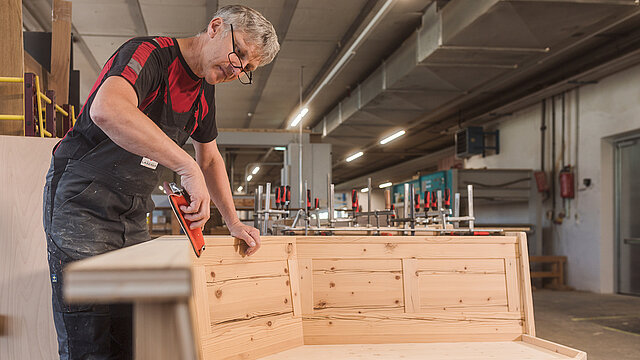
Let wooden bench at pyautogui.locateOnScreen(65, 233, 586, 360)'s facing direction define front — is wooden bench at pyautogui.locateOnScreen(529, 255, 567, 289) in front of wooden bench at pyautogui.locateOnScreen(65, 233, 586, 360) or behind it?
behind

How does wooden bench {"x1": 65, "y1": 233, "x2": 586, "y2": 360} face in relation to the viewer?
toward the camera

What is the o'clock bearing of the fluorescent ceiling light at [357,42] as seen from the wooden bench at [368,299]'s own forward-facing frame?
The fluorescent ceiling light is roughly at 6 o'clock from the wooden bench.

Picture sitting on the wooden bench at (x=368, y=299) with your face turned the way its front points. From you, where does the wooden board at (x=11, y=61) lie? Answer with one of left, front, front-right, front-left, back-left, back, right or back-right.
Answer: right

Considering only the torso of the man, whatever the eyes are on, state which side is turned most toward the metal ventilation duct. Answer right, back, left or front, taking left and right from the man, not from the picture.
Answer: left

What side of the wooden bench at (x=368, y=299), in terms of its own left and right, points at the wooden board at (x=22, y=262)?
right

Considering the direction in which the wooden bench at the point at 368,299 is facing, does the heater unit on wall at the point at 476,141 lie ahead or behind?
behind

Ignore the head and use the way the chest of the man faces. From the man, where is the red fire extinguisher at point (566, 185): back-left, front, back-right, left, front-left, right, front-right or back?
left

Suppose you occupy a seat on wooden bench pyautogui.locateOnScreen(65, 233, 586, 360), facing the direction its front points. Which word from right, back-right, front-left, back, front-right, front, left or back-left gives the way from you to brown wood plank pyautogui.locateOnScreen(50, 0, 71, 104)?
back-right

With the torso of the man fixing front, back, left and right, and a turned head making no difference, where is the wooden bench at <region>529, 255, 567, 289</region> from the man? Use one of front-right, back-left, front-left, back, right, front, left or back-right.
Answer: left

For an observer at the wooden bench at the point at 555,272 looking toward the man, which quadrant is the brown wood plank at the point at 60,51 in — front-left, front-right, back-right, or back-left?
front-right

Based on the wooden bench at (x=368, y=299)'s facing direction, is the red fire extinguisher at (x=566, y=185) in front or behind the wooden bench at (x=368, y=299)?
behind

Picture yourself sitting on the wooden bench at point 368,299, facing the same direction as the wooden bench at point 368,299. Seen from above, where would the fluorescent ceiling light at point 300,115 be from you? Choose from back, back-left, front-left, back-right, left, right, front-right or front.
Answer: back
